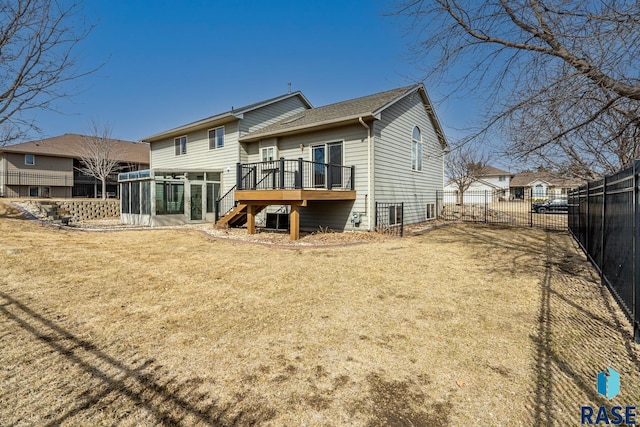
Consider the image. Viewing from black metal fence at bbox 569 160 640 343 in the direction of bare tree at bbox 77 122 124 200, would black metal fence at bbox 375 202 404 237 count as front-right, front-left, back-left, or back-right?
front-right

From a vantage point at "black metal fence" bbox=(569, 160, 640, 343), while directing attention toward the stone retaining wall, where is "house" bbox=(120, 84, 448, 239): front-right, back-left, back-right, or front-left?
front-right

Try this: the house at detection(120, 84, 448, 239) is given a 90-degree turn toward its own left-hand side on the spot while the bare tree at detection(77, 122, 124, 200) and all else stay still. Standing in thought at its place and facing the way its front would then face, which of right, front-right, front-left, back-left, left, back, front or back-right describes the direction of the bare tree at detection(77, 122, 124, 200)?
front

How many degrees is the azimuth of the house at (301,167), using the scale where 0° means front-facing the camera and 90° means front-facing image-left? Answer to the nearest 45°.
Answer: approximately 225°

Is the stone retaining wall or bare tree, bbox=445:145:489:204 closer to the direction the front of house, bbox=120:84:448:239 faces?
the bare tree

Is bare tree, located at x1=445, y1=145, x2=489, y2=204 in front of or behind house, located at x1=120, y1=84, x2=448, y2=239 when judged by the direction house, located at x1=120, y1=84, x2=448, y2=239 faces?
in front

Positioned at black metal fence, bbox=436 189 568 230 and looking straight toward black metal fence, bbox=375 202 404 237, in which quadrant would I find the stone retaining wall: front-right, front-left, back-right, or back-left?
front-right

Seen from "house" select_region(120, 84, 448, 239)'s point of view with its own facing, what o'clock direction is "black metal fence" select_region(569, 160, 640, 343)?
The black metal fence is roughly at 4 o'clock from the house.

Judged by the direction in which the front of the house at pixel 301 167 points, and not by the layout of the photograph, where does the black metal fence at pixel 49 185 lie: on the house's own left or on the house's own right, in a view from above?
on the house's own left

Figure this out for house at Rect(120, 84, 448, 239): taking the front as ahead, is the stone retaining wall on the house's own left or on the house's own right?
on the house's own left

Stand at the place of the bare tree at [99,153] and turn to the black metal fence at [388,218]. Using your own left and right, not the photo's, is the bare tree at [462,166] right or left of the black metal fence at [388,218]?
left

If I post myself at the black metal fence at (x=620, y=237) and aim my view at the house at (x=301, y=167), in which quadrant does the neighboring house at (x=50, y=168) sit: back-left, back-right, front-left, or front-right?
front-left

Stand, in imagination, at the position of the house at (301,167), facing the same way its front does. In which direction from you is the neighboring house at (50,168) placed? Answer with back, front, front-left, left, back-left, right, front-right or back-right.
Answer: left
